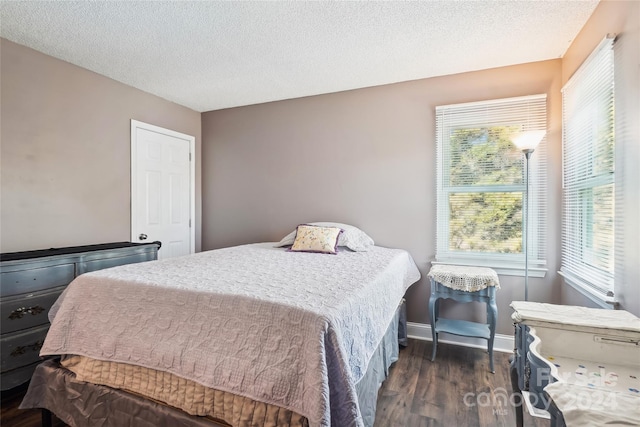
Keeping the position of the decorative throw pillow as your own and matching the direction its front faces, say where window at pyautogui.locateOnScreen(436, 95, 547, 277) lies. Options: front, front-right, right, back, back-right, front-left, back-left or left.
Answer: left

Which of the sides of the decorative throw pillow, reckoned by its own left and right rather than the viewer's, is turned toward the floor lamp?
left

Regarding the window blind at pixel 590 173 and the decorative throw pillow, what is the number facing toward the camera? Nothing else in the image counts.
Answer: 1

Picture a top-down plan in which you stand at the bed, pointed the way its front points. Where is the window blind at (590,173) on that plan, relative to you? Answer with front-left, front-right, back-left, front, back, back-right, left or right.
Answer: back-left

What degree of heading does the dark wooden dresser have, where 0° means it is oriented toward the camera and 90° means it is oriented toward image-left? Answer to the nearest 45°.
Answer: approximately 315°

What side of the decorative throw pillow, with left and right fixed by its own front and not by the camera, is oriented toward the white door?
right

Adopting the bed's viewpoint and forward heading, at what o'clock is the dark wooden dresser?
The dark wooden dresser is roughly at 3 o'clock from the bed.

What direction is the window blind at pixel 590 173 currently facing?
to the viewer's left

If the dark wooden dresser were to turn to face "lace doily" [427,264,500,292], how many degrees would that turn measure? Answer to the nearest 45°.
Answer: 0° — it already faces it
